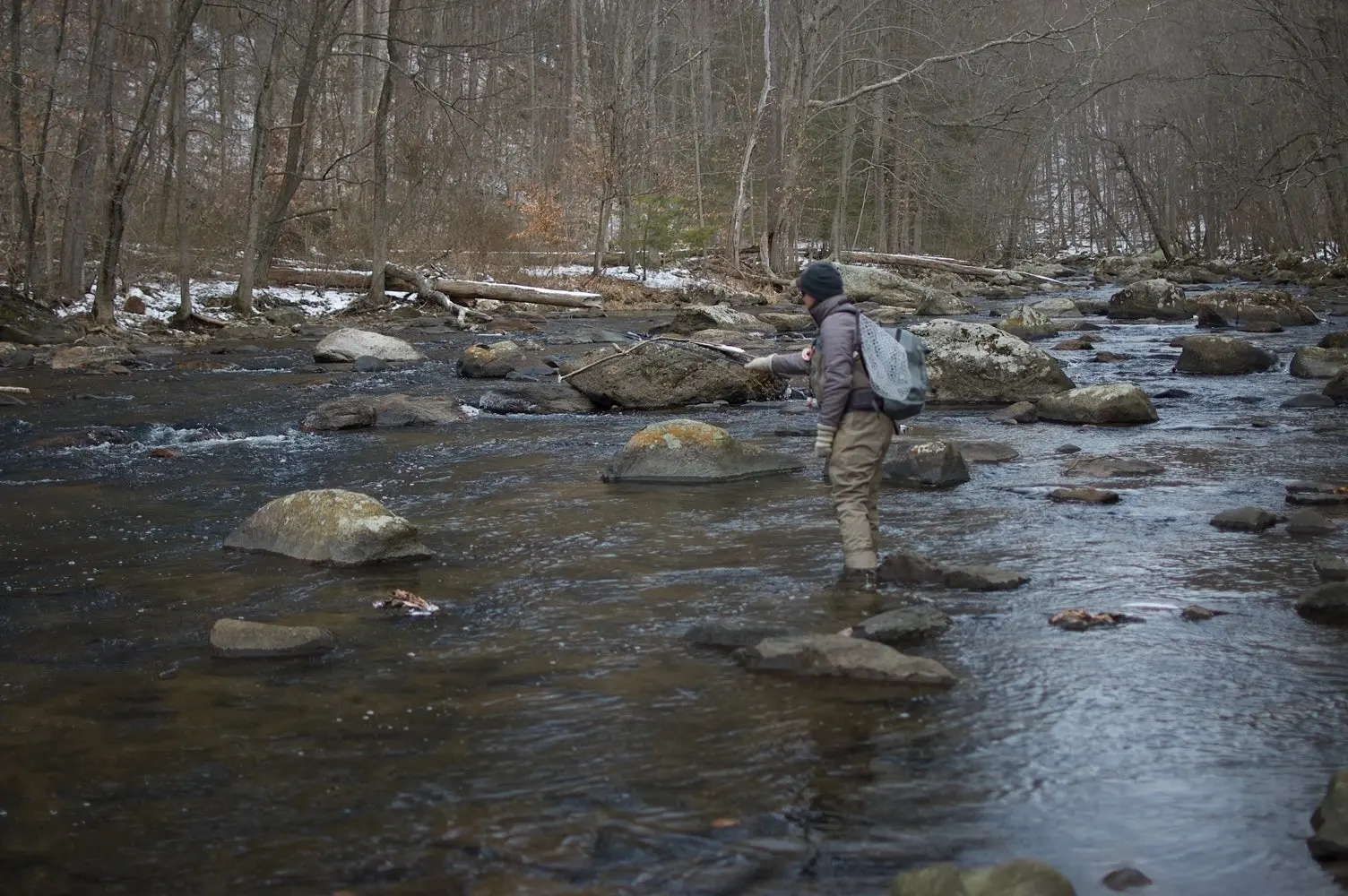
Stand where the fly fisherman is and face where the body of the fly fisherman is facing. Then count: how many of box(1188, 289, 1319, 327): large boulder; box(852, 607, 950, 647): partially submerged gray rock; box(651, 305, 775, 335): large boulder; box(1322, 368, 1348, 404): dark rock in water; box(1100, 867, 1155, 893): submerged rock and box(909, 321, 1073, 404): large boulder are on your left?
2

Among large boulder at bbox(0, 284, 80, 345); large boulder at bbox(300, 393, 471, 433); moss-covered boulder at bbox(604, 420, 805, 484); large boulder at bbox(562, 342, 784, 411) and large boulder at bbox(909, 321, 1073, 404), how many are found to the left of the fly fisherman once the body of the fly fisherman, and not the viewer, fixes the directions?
0

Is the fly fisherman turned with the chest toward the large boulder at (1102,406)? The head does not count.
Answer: no

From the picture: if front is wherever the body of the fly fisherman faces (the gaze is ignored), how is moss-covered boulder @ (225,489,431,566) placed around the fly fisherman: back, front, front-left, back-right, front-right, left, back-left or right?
front

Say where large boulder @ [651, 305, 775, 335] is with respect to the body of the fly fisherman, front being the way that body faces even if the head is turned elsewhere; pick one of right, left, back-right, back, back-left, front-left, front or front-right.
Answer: right

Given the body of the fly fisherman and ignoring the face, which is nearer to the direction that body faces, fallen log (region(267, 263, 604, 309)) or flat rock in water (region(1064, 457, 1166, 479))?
the fallen log

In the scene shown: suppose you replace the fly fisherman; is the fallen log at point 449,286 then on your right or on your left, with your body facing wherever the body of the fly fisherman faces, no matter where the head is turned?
on your right

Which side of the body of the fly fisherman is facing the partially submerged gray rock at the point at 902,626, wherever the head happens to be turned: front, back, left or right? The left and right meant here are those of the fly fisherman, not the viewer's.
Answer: left

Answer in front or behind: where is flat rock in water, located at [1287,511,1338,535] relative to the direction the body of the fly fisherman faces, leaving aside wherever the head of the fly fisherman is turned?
behind

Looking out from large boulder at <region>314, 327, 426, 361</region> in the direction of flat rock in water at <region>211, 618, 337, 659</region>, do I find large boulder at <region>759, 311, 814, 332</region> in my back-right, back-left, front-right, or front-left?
back-left

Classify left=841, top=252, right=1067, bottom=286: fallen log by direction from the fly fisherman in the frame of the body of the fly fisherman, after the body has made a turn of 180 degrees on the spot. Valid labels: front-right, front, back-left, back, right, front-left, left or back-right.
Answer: left

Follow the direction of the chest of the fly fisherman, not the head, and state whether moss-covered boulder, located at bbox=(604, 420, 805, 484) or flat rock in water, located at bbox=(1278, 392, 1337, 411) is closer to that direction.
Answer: the moss-covered boulder

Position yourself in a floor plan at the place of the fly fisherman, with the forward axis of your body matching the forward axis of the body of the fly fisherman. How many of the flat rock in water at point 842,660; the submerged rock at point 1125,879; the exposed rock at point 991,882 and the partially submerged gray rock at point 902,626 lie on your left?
4

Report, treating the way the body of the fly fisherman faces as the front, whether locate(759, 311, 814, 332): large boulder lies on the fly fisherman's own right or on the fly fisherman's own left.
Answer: on the fly fisherman's own right

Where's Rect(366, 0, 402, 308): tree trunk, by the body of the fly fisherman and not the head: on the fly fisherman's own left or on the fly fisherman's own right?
on the fly fisherman's own right

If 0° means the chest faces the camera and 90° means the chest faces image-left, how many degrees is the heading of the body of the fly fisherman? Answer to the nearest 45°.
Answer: approximately 90°

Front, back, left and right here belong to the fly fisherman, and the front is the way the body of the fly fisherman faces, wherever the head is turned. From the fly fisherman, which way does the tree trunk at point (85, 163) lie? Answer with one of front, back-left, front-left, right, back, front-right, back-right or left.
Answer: front-right

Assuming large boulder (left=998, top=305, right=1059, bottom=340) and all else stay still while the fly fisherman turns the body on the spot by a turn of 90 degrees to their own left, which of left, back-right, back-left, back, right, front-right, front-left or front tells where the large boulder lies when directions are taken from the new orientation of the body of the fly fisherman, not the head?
back

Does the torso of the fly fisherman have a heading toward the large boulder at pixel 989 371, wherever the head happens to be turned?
no

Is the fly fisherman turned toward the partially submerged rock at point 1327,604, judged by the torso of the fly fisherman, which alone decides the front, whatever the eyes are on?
no

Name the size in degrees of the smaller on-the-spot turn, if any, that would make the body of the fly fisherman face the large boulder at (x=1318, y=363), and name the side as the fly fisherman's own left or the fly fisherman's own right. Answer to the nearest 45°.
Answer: approximately 135° to the fly fisherman's own right
